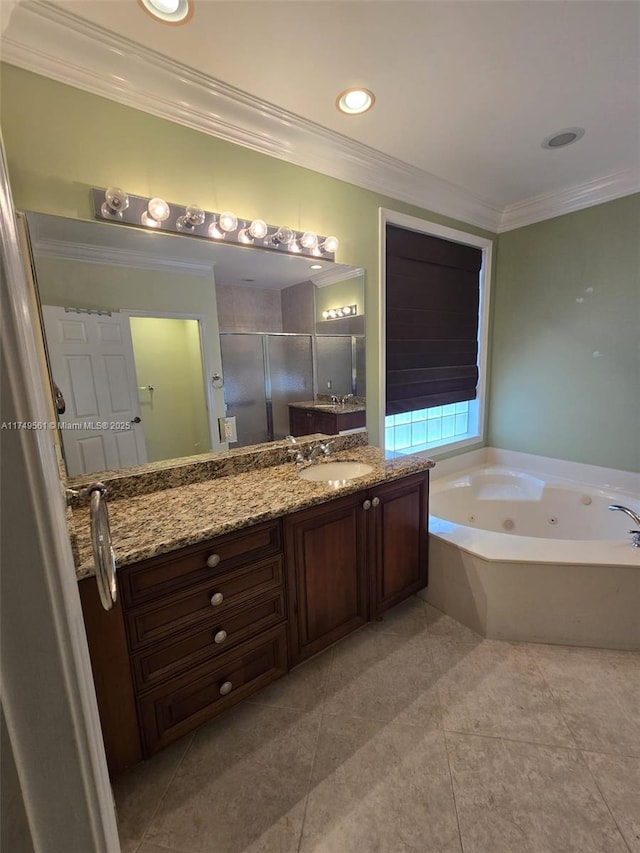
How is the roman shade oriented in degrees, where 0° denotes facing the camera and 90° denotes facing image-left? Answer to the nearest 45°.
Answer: approximately 315°

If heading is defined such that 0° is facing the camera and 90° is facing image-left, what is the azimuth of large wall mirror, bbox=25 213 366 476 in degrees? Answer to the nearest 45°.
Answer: approximately 315°

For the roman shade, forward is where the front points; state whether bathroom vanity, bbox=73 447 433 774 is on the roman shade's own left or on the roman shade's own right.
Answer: on the roman shade's own right

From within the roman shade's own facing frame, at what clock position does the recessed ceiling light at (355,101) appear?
The recessed ceiling light is roughly at 2 o'clock from the roman shade.

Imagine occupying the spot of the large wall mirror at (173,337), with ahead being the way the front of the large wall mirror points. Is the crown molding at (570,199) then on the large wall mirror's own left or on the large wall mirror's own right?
on the large wall mirror's own left

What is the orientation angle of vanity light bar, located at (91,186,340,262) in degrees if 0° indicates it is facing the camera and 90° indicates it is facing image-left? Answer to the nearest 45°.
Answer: approximately 315°

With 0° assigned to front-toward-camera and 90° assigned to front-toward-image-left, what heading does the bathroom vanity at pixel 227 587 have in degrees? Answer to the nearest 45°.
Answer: approximately 315°

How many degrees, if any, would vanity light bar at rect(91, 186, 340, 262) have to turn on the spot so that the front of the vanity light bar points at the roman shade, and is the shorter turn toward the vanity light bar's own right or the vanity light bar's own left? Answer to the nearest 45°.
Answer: approximately 90° to the vanity light bar's own left
